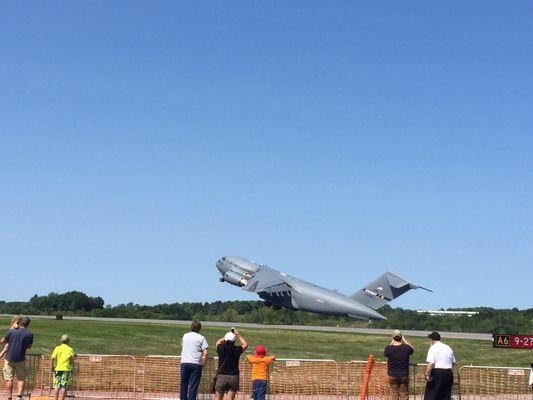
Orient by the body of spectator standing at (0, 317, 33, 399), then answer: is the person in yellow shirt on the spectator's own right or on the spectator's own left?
on the spectator's own right

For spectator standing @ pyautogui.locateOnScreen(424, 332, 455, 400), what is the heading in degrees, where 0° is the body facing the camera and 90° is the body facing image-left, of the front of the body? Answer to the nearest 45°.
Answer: approximately 135°

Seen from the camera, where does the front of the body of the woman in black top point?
away from the camera

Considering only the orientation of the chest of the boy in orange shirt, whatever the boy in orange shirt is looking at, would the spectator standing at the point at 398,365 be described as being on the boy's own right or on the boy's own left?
on the boy's own right

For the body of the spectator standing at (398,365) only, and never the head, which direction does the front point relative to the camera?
away from the camera

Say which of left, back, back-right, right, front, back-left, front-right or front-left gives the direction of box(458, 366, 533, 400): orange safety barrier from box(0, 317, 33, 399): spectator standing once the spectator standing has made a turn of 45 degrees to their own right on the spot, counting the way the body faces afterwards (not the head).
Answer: front-right

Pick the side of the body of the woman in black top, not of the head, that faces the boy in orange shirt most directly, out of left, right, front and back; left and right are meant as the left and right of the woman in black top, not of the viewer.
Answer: right

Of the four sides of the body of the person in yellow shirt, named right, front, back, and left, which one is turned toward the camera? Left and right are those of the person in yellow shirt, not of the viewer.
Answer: back

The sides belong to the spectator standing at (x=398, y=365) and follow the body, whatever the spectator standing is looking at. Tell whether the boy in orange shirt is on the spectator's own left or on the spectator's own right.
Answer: on the spectator's own left

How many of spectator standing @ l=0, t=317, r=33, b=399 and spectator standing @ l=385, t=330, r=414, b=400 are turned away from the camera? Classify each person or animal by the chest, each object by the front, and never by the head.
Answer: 2

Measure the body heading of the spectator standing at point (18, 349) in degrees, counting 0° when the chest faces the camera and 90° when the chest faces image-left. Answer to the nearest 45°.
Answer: approximately 180°

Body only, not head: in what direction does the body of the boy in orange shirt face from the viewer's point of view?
away from the camera
